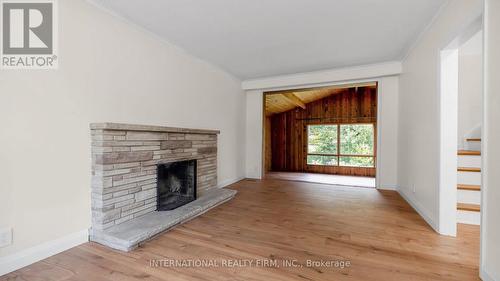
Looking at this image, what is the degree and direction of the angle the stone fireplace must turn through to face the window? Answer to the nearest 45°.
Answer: approximately 90° to its left

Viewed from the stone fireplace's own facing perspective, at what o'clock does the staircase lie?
The staircase is roughly at 11 o'clock from the stone fireplace.

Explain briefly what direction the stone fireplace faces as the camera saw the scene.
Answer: facing the viewer and to the right of the viewer

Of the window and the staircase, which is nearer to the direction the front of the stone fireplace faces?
the staircase

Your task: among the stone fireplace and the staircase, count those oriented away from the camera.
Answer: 0

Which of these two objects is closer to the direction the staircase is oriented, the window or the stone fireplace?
the stone fireplace
